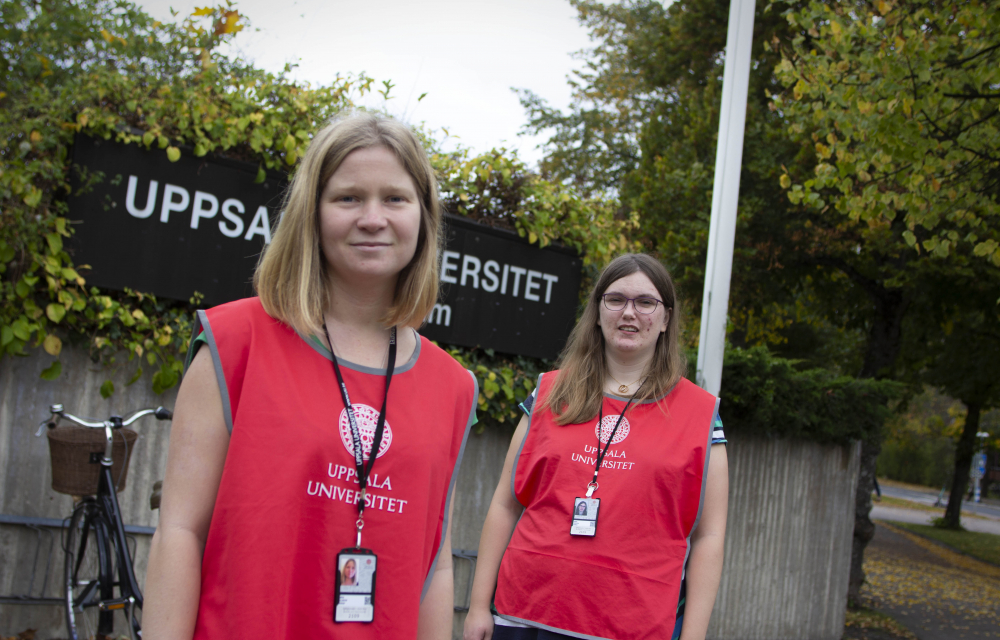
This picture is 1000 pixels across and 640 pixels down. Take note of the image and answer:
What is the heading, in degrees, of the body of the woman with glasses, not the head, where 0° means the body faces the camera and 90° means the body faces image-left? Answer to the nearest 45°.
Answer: approximately 0°

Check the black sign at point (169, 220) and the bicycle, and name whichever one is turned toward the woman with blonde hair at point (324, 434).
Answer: the black sign
